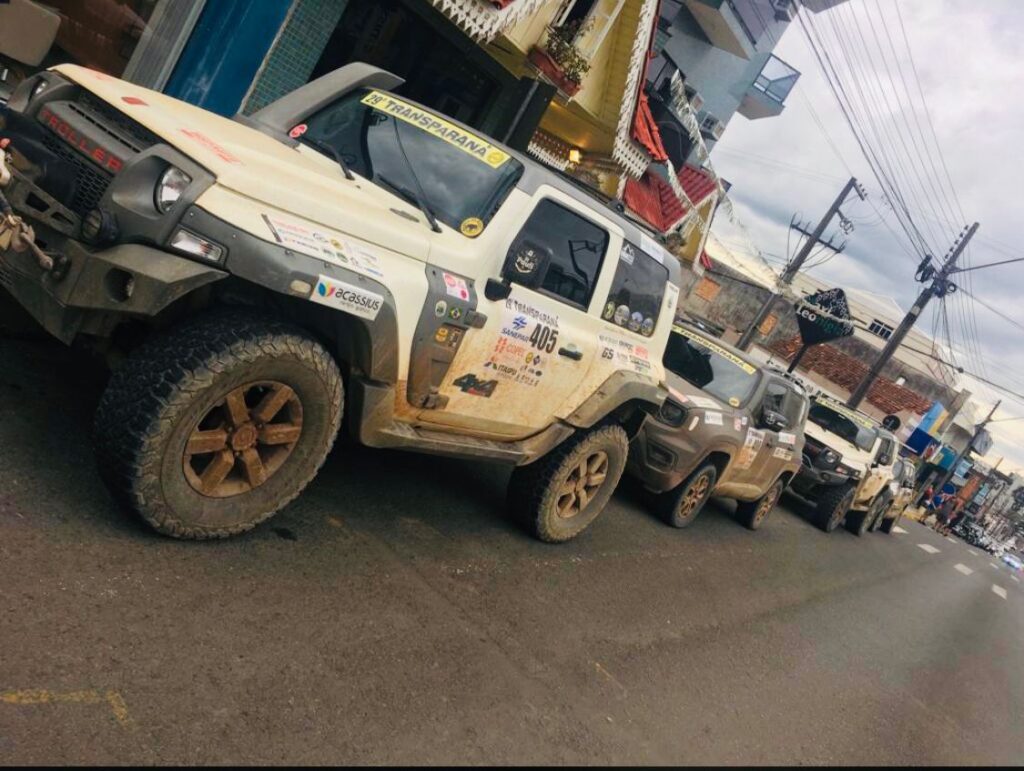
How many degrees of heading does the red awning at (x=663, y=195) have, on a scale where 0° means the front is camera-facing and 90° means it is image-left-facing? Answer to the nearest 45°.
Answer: approximately 315°

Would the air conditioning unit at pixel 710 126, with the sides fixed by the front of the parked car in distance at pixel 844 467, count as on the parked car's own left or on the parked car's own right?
on the parked car's own right

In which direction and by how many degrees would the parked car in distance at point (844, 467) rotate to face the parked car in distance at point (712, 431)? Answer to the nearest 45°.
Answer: approximately 45° to its left

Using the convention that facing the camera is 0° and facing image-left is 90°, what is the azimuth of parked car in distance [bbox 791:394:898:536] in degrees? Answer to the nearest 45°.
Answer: approximately 45°

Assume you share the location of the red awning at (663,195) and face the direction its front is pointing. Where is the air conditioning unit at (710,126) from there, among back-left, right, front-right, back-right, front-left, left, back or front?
back-left

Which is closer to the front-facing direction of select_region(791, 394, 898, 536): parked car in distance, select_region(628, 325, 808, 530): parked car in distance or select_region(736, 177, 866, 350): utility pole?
the parked car in distance

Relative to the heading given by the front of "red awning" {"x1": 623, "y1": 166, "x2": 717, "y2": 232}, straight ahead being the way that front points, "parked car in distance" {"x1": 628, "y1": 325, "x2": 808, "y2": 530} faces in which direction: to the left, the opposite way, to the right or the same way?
to the right

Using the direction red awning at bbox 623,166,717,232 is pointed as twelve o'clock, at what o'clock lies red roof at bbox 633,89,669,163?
red roof at bbox 633,89,669,163 is roughly at 2 o'clock from red awning at bbox 623,166,717,232.

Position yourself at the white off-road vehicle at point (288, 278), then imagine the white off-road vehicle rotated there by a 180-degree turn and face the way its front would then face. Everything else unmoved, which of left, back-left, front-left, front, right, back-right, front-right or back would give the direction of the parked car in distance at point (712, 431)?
front

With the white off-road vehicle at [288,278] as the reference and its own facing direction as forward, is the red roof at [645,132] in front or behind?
behind

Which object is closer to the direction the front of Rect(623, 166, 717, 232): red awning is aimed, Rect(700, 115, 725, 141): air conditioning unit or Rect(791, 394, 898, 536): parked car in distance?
the parked car in distance

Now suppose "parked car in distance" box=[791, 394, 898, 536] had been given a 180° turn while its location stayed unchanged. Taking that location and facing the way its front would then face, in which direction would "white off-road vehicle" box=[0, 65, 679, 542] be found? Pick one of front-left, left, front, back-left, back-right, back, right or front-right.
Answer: back-right

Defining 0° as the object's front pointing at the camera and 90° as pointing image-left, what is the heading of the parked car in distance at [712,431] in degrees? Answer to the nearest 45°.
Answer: approximately 45°

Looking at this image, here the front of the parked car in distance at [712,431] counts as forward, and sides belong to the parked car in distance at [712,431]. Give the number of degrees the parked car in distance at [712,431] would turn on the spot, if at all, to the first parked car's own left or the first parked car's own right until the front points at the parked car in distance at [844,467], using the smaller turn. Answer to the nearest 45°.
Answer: approximately 135° to the first parked car's own right

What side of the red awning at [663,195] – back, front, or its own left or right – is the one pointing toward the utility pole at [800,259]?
left

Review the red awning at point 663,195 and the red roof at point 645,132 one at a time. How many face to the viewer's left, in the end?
0

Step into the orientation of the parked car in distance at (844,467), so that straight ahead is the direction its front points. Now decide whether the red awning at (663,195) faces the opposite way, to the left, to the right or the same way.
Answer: to the left
